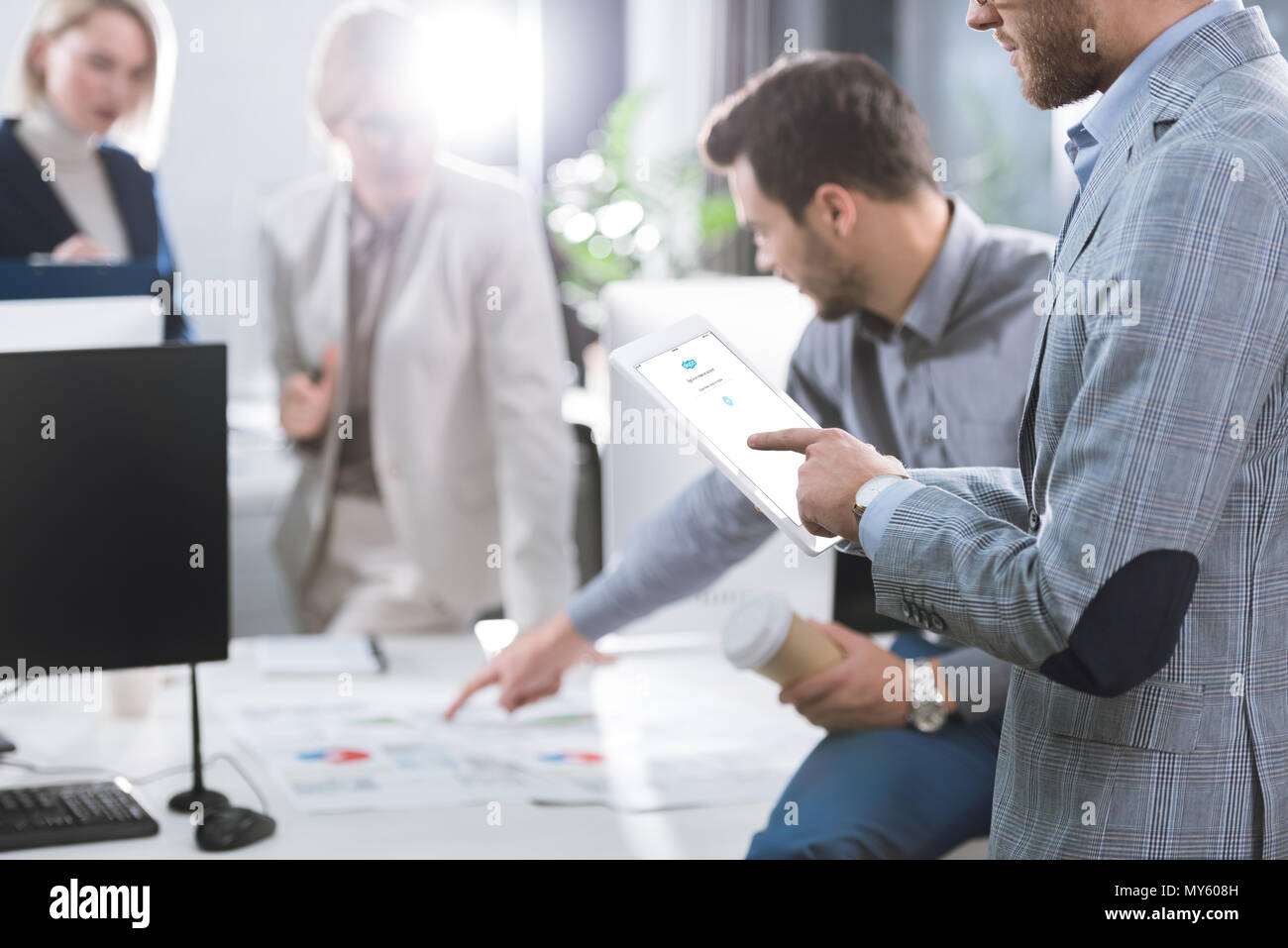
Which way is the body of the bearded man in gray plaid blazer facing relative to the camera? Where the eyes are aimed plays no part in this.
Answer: to the viewer's left

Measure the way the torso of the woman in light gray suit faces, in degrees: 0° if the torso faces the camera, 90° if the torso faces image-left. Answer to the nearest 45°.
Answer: approximately 45°

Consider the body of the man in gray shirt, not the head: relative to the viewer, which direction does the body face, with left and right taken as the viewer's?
facing the viewer and to the left of the viewer

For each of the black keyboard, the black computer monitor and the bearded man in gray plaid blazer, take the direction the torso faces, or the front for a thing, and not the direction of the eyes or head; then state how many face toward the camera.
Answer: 2

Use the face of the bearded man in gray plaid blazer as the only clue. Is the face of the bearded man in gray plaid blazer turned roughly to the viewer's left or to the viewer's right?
to the viewer's left

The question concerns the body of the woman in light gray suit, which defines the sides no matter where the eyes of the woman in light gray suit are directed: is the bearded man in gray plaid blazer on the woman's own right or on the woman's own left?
on the woman's own left

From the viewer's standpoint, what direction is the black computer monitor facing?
toward the camera

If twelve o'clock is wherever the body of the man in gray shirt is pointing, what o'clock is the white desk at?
The white desk is roughly at 12 o'clock from the man in gray shirt.

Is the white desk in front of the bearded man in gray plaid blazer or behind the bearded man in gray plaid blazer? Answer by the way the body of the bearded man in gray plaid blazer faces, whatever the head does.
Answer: in front
